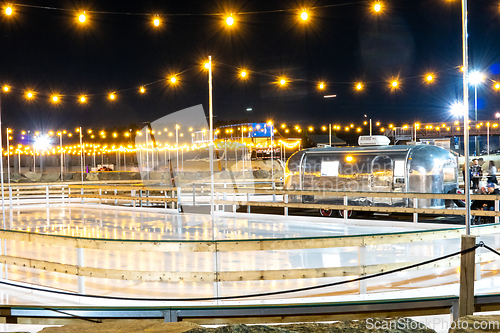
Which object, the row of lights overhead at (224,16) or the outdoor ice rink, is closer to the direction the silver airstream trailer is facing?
the outdoor ice rink

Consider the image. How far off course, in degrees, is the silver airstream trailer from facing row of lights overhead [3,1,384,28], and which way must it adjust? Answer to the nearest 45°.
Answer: approximately 90° to its right

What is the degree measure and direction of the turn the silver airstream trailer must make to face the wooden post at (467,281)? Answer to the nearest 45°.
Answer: approximately 45° to its right

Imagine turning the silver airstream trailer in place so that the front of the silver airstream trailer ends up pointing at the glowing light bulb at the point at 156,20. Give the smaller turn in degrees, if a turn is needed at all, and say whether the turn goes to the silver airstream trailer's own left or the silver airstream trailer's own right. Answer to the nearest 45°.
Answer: approximately 90° to the silver airstream trailer's own right
